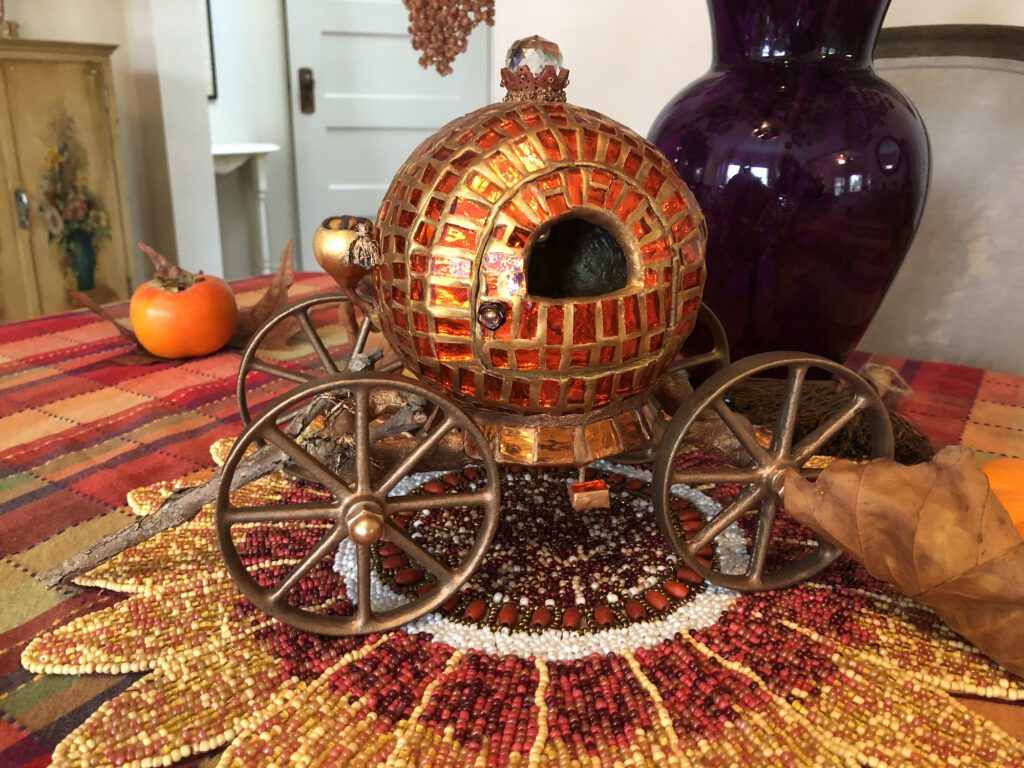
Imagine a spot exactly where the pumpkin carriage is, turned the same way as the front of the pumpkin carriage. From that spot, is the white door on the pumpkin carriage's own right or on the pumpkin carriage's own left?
on the pumpkin carriage's own right

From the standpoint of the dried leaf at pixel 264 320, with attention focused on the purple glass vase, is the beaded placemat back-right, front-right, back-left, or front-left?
front-right

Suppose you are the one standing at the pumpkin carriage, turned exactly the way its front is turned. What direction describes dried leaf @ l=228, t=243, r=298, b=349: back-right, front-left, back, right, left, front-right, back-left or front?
front-right

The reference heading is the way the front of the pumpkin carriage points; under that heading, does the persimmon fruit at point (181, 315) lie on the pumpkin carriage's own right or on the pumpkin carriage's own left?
on the pumpkin carriage's own right

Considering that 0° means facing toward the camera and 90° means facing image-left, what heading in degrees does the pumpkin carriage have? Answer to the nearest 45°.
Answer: approximately 90°

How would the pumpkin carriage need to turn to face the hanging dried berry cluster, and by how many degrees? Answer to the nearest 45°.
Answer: approximately 90° to its right

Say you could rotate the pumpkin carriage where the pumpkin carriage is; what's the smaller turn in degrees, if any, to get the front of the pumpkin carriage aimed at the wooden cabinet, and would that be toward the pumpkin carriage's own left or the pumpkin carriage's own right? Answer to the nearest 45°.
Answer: approximately 45° to the pumpkin carriage's own right
